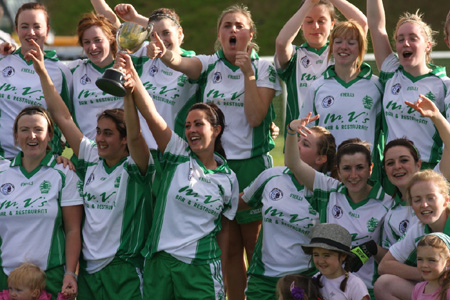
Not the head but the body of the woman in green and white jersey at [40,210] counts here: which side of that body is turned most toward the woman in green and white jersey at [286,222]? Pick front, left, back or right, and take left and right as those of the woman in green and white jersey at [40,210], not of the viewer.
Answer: left

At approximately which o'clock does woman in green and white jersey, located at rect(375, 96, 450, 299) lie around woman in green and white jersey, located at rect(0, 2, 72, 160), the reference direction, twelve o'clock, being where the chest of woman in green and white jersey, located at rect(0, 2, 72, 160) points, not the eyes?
woman in green and white jersey, located at rect(375, 96, 450, 299) is roughly at 10 o'clock from woman in green and white jersey, located at rect(0, 2, 72, 160).

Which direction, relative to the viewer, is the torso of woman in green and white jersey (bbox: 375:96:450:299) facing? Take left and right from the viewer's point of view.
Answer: facing the viewer and to the left of the viewer

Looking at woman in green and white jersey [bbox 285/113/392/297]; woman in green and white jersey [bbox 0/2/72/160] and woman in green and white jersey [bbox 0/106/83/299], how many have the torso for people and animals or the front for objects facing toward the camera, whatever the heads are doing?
3

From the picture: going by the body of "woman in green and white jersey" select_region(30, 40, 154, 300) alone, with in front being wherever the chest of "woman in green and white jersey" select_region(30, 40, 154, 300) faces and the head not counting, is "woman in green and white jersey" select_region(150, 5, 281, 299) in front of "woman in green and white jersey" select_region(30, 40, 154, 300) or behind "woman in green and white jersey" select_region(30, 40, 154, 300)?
behind

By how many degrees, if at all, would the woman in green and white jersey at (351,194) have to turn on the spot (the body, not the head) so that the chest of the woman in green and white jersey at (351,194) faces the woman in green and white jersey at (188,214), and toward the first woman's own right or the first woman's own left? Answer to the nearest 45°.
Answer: approximately 90° to the first woman's own right

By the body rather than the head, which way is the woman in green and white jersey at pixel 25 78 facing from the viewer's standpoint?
toward the camera

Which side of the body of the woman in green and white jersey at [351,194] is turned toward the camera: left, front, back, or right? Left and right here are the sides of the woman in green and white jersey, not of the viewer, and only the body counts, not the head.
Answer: front

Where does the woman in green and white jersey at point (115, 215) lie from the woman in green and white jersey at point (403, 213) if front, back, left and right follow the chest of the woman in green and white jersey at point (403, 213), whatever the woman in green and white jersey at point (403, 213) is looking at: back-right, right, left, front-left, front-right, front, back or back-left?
front-right

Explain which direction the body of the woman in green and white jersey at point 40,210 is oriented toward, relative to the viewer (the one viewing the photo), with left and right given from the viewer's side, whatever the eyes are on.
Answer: facing the viewer

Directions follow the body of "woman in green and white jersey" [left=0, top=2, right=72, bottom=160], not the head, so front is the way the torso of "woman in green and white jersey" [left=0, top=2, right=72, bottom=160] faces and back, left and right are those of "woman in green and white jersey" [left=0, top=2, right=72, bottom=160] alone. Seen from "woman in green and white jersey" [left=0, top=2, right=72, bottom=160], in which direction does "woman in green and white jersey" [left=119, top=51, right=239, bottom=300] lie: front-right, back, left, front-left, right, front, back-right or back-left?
front-left

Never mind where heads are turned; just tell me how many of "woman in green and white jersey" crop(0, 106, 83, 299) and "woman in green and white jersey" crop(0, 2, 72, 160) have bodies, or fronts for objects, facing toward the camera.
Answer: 2
